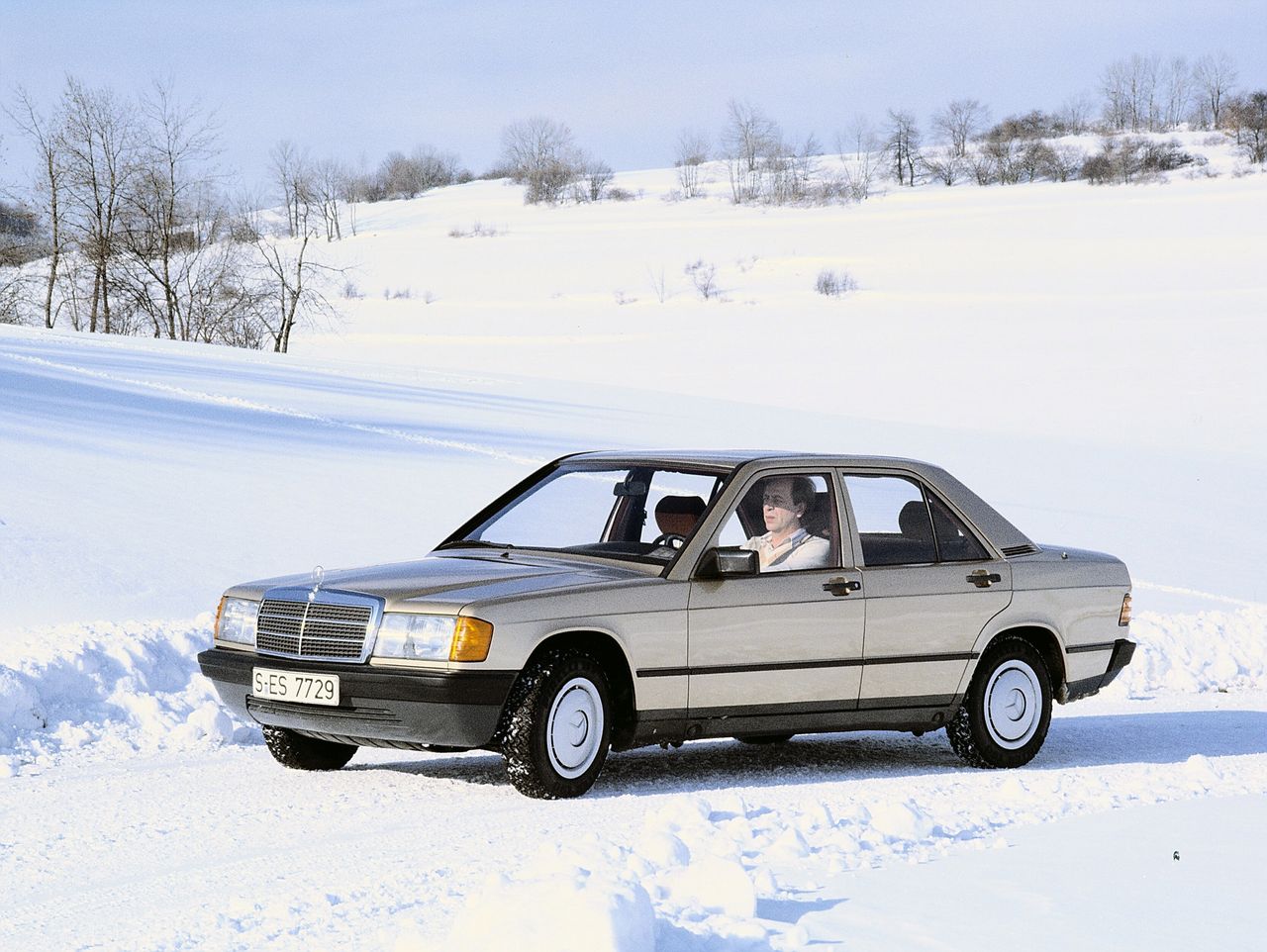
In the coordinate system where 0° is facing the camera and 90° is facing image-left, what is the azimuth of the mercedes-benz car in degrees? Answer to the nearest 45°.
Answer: approximately 45°

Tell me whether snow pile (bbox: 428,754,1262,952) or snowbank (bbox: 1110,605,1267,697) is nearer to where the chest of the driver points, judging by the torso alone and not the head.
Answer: the snow pile

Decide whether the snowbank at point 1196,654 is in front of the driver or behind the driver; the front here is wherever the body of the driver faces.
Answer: behind

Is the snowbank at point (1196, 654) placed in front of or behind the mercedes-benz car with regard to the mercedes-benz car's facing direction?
behind

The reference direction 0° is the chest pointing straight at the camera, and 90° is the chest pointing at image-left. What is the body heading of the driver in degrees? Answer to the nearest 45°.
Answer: approximately 45°

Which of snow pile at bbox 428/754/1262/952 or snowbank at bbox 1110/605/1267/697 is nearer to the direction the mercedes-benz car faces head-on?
the snow pile
